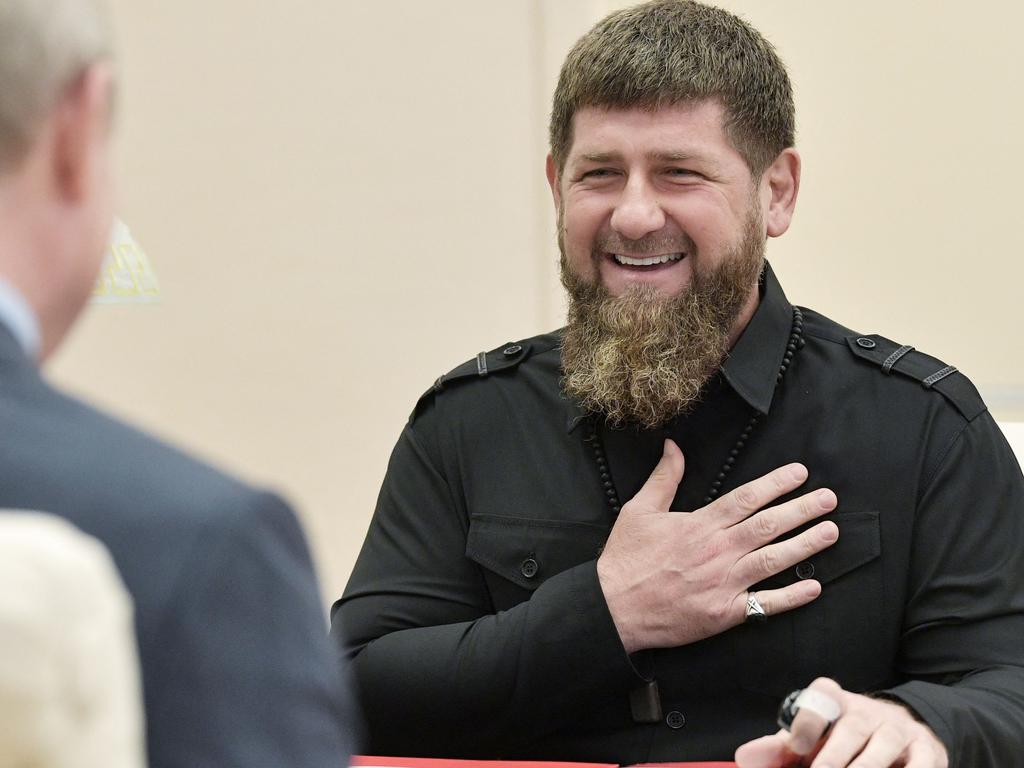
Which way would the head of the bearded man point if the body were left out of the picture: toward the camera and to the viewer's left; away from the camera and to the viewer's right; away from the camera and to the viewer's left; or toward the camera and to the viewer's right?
toward the camera and to the viewer's left

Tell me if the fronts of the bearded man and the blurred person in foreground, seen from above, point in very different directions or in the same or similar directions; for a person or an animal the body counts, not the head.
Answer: very different directions

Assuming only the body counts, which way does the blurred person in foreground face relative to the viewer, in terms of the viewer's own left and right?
facing away from the viewer and to the right of the viewer

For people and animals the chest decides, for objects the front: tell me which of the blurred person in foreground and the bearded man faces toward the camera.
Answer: the bearded man

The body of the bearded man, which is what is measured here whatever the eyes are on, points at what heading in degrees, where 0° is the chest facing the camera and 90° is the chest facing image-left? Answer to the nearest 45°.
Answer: approximately 0°

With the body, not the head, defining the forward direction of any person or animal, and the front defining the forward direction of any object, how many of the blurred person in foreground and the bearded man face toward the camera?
1

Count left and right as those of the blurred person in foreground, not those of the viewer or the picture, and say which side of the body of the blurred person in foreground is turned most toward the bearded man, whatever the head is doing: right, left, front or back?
front

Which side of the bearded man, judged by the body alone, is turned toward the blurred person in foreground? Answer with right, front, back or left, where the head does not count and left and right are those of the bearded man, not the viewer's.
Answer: front

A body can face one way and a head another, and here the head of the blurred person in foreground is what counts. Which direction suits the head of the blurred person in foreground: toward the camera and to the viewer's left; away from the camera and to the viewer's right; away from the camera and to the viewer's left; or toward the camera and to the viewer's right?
away from the camera and to the viewer's right
